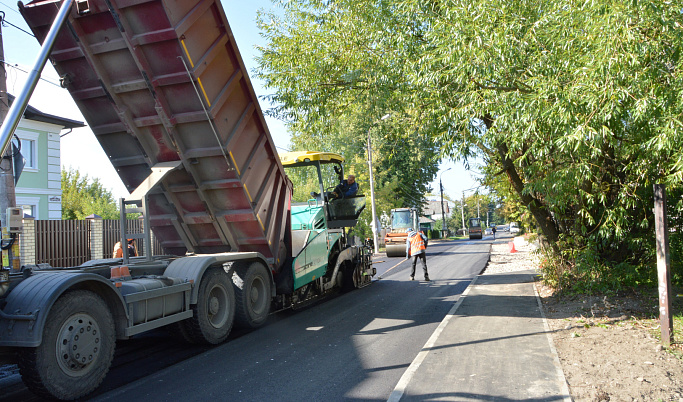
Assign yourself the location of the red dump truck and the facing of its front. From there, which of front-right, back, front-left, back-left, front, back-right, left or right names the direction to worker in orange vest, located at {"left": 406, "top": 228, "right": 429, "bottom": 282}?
back

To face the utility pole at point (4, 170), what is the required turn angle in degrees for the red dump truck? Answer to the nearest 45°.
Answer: approximately 90° to its right

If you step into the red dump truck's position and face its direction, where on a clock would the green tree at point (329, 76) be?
The green tree is roughly at 6 o'clock from the red dump truck.

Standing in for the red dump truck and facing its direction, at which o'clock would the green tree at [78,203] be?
The green tree is roughly at 4 o'clock from the red dump truck.

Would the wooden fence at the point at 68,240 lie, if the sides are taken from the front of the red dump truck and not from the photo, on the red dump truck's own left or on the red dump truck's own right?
on the red dump truck's own right

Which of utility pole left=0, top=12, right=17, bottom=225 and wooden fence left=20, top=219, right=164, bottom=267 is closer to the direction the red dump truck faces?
the utility pole

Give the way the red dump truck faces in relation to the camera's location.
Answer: facing the viewer and to the left of the viewer

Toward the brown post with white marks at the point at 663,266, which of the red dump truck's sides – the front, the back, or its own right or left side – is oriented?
left

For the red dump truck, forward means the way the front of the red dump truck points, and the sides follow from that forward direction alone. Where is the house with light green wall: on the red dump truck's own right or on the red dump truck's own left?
on the red dump truck's own right
